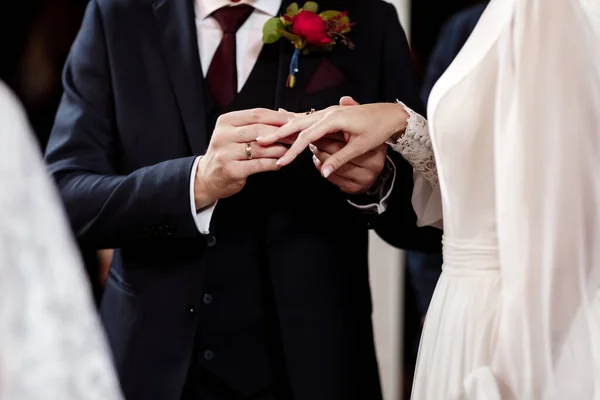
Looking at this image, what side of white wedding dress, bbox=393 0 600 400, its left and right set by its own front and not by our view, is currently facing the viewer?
left

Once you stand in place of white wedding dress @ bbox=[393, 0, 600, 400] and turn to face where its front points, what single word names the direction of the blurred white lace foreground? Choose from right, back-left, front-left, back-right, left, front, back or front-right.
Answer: front-left
